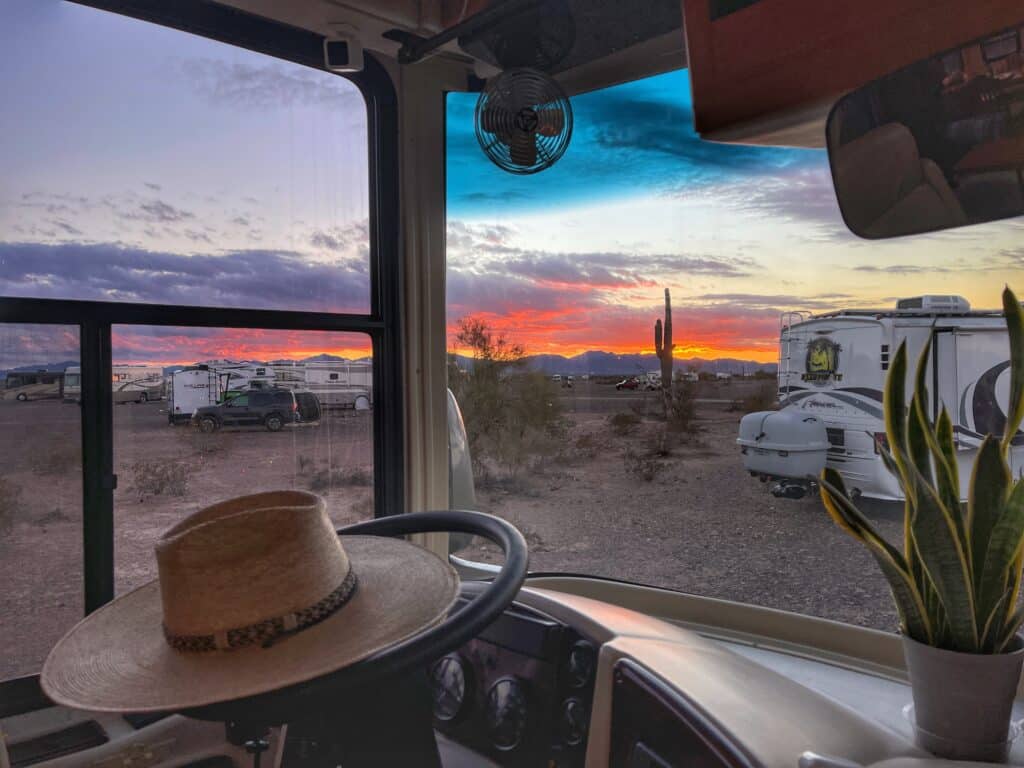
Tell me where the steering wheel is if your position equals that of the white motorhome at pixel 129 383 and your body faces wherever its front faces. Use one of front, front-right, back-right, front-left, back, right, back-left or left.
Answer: left

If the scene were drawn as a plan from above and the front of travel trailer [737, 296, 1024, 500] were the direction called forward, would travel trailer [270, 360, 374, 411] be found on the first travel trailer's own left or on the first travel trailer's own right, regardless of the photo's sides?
on the first travel trailer's own left

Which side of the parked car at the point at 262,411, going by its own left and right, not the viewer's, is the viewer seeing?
left

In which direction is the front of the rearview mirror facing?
toward the camera

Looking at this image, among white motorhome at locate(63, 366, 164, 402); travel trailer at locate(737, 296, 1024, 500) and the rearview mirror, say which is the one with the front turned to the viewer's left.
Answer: the white motorhome

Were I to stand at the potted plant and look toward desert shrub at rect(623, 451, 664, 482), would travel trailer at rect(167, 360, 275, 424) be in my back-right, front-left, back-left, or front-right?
front-left

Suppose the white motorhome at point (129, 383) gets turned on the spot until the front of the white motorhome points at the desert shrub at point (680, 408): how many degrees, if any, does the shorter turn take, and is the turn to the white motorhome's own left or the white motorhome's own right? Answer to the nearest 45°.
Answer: approximately 135° to the white motorhome's own left

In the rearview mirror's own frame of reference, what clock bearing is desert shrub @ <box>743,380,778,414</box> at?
The desert shrub is roughly at 5 o'clock from the rearview mirror.

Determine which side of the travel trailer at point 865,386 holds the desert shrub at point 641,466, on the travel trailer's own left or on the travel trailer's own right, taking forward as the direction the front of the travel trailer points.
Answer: on the travel trailer's own left

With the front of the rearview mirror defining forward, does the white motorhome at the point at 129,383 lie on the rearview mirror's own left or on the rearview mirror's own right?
on the rearview mirror's own right

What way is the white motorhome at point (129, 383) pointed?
to the viewer's left
